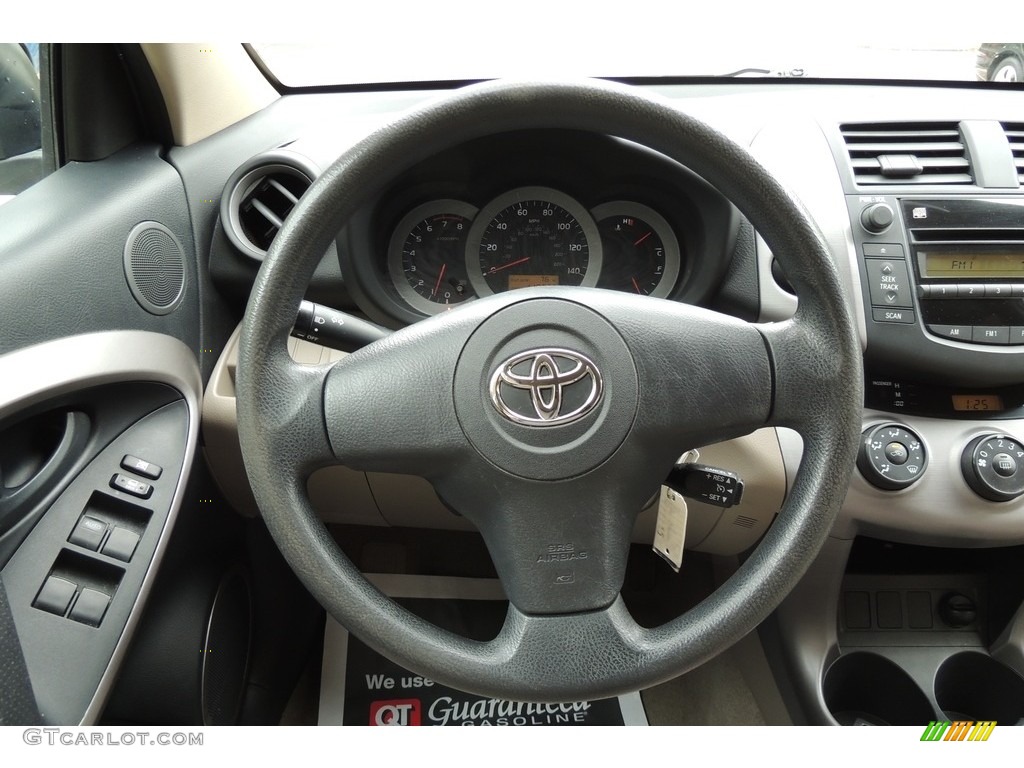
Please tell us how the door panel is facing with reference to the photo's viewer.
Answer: facing the viewer and to the right of the viewer
